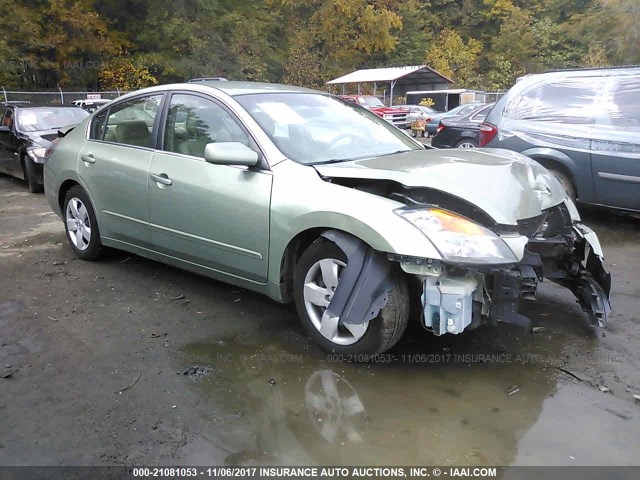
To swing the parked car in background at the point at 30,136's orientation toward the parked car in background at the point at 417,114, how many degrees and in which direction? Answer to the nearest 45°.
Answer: approximately 90° to its left

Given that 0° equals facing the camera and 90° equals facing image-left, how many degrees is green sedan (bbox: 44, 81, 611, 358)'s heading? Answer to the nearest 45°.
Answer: approximately 315°

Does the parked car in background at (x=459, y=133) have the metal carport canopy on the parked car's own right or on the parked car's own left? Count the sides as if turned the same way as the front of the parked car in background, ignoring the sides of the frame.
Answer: on the parked car's own left

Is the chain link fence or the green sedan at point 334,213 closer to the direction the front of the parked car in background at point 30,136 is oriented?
the green sedan

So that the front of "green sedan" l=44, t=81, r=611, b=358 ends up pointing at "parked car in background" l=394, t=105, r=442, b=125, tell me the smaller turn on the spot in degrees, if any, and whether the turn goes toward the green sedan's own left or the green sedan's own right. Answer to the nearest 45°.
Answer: approximately 135° to the green sedan's own left

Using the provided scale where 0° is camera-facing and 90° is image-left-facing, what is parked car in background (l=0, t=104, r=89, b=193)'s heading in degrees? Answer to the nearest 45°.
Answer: approximately 315°

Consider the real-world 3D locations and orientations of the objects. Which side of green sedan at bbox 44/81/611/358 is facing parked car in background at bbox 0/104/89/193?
back

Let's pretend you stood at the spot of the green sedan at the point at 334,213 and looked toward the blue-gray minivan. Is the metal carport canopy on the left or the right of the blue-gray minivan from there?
left

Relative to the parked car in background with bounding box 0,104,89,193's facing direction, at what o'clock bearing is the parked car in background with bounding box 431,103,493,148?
the parked car in background with bounding box 431,103,493,148 is roughly at 11 o'clock from the parked car in background with bounding box 0,104,89,193.

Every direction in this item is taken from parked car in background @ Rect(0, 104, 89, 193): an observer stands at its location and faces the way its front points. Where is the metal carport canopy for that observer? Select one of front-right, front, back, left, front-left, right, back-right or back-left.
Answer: left

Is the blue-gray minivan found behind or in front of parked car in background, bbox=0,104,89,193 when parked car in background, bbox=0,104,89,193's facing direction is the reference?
in front
